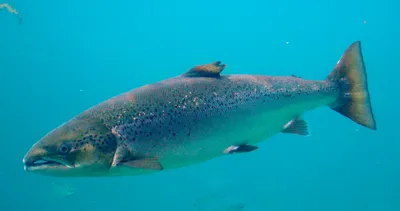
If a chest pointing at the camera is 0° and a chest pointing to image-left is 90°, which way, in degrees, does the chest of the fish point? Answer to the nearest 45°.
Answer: approximately 90°
